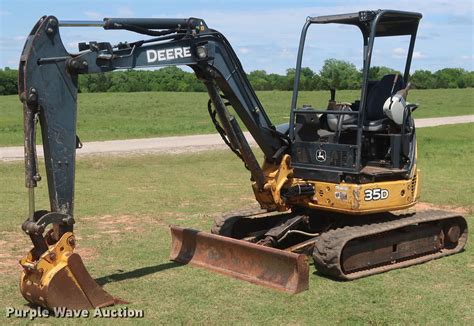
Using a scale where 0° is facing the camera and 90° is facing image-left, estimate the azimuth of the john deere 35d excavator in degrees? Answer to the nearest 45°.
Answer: approximately 45°
